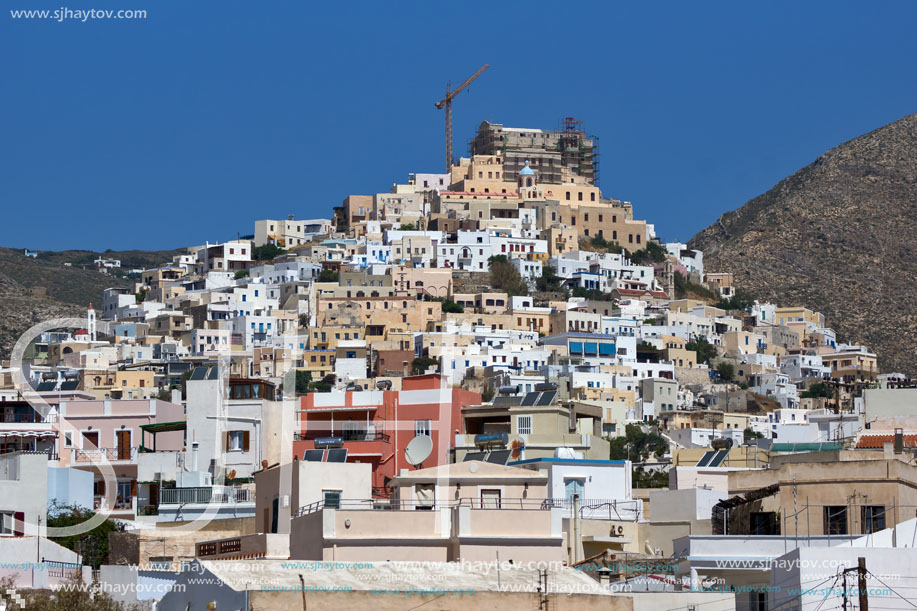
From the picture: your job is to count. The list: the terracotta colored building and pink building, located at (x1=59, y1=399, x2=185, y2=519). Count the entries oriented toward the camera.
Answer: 2

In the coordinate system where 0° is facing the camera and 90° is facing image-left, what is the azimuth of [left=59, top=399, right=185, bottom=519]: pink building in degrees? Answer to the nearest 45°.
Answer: approximately 0°

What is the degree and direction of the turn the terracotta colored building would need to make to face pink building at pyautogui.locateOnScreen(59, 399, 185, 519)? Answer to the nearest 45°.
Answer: approximately 90° to its right

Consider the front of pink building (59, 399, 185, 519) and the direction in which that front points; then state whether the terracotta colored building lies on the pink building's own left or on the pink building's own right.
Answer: on the pink building's own left

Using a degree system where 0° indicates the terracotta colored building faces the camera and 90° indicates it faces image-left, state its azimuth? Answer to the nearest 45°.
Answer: approximately 0°

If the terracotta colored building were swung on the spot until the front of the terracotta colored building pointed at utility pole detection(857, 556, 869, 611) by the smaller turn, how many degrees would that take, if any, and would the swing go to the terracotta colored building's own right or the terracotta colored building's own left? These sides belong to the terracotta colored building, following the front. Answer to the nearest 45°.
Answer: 0° — it already faces it

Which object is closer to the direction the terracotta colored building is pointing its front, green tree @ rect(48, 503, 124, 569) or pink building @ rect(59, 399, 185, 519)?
the green tree
